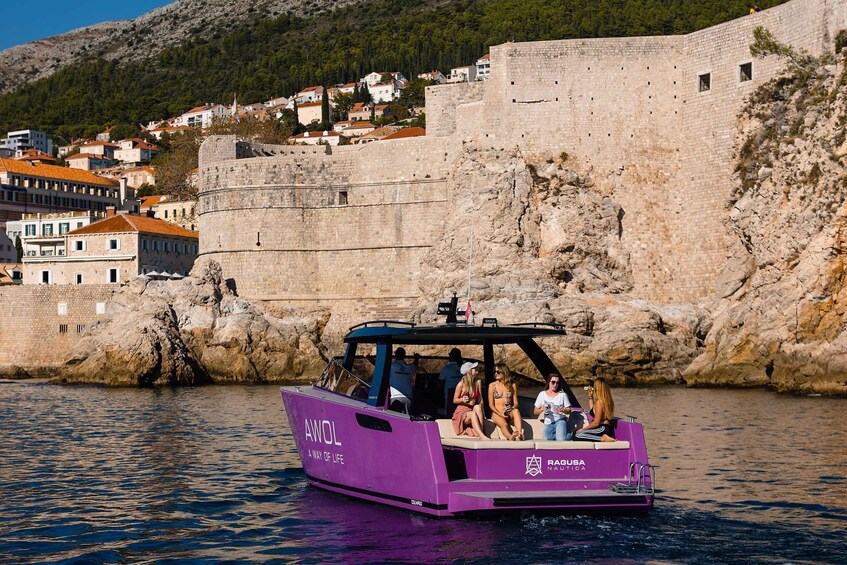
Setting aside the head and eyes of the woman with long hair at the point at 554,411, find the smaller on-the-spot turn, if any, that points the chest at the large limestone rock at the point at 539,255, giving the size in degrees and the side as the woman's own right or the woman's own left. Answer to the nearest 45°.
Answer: approximately 180°

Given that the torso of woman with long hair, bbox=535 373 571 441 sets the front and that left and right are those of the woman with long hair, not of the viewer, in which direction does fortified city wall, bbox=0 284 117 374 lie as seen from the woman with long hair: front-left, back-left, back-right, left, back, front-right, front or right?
back-right

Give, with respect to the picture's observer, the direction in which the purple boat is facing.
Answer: facing away from the viewer and to the left of the viewer

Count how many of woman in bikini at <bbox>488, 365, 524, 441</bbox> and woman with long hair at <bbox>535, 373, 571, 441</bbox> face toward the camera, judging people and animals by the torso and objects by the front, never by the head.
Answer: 2

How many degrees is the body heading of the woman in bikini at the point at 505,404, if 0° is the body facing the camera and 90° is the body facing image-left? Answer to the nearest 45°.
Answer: approximately 0°

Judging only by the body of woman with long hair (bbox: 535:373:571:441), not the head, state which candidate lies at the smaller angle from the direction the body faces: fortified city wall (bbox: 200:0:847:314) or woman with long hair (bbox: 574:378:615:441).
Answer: the woman with long hair

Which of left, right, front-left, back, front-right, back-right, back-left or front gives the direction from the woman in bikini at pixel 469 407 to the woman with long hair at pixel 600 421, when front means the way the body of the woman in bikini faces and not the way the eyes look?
front-left

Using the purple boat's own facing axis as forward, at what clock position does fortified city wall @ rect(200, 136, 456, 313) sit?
The fortified city wall is roughly at 1 o'clock from the purple boat.

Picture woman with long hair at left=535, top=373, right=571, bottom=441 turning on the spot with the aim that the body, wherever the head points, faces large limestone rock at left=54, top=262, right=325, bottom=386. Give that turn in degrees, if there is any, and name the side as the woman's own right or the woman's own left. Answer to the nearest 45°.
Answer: approximately 135° to the woman's own right

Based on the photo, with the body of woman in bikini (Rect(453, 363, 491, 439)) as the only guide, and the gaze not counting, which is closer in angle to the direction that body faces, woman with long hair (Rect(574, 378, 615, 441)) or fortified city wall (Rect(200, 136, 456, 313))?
the woman with long hair

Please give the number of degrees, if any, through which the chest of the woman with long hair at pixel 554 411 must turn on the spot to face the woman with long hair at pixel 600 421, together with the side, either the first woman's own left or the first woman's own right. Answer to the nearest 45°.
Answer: approximately 90° to the first woman's own left
